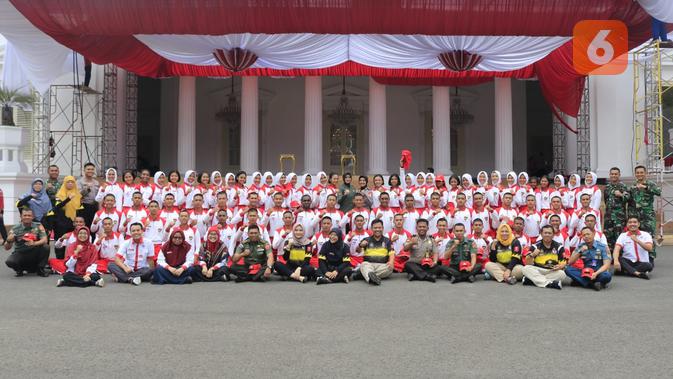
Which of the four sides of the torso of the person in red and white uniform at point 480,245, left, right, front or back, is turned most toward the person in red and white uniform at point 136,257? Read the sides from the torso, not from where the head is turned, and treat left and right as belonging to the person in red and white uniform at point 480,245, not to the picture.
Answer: right

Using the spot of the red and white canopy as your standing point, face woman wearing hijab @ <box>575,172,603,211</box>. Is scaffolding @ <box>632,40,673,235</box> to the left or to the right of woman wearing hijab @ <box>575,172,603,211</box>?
left

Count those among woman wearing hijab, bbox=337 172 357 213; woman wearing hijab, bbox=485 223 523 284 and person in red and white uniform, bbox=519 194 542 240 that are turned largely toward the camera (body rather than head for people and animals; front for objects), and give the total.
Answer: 3

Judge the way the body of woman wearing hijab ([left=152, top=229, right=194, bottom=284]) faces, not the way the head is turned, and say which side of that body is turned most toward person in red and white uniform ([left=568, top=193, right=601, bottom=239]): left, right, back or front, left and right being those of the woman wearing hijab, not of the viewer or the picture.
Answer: left

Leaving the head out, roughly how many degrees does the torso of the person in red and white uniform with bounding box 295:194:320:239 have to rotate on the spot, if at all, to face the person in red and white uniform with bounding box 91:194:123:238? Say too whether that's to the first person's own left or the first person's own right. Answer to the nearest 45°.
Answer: approximately 90° to the first person's own right

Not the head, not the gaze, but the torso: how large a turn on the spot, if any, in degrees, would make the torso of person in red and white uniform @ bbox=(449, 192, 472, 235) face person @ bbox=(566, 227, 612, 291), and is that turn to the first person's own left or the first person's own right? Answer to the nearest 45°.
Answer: approximately 45° to the first person's own left

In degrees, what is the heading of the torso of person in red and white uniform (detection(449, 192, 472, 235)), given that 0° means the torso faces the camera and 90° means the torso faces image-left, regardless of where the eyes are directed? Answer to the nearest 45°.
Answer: approximately 0°

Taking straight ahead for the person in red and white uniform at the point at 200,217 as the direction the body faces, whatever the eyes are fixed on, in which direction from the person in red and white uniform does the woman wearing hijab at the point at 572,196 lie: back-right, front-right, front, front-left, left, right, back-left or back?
left
